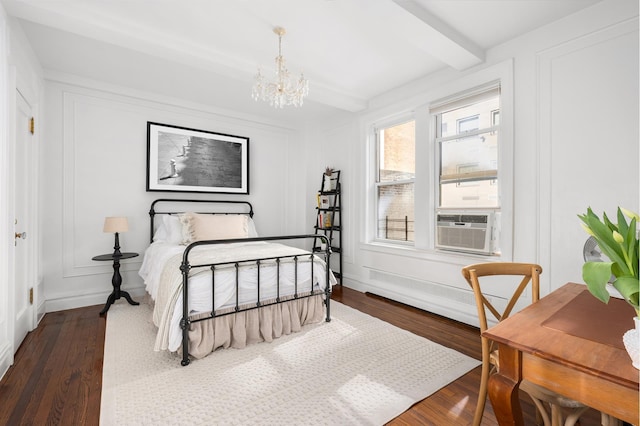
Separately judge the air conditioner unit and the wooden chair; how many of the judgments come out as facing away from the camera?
0

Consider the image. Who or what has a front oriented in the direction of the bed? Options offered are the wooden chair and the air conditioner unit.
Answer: the air conditioner unit

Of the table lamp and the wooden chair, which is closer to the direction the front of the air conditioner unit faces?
the table lamp

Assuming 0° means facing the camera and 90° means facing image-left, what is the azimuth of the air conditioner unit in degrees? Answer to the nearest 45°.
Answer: approximately 45°

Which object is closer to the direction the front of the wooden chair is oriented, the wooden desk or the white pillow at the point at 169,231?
the wooden desk

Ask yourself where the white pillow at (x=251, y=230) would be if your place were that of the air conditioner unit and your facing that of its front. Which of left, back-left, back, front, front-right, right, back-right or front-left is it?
front-right

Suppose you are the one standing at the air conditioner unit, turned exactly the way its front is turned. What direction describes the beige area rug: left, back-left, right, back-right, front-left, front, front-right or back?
front

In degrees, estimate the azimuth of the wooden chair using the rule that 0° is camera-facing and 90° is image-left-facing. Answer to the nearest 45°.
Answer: approximately 315°

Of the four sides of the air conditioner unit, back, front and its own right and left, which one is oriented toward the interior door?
front
